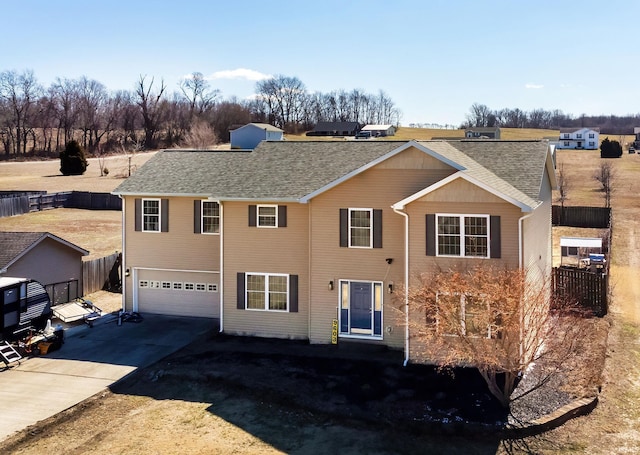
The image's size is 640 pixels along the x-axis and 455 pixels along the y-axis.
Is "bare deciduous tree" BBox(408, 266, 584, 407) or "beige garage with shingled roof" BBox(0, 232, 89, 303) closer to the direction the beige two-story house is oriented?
the bare deciduous tree

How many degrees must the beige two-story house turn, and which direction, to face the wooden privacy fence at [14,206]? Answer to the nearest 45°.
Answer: approximately 135° to its right

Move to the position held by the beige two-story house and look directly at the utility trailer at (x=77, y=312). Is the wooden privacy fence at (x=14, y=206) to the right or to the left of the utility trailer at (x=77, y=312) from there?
right

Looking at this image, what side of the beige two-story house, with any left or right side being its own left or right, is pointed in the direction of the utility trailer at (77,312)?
right

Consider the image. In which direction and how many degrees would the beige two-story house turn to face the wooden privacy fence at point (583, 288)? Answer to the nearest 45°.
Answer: approximately 90° to its left

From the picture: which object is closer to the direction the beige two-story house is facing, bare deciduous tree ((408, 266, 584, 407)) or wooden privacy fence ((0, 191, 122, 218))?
the bare deciduous tree

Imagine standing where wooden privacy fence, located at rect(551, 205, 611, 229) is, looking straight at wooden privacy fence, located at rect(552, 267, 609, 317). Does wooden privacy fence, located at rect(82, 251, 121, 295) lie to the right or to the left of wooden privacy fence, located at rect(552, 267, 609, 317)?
right

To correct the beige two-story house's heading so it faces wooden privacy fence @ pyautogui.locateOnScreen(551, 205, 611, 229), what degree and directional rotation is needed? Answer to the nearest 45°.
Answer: approximately 135° to its left

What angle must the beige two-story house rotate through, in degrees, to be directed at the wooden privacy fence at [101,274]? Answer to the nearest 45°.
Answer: approximately 135° to its right

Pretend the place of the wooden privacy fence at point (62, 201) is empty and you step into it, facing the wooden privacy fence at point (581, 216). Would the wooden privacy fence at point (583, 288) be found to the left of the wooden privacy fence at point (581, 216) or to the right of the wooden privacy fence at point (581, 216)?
right

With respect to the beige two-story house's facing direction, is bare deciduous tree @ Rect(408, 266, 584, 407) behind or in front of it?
in front

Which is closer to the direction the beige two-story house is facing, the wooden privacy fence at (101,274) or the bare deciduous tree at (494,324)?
the bare deciduous tree

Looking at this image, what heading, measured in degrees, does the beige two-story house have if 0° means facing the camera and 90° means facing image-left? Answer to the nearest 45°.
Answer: approximately 0°
